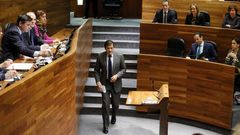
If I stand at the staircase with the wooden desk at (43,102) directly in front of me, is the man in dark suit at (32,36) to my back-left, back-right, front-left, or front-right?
front-right

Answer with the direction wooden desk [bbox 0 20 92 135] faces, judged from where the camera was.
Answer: facing the viewer and to the right of the viewer

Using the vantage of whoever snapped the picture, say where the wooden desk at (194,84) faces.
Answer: facing the viewer and to the left of the viewer

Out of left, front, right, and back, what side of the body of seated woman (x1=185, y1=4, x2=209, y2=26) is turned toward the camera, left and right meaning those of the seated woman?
front

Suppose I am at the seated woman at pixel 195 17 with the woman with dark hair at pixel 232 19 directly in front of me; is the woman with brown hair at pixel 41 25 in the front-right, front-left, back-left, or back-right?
back-right

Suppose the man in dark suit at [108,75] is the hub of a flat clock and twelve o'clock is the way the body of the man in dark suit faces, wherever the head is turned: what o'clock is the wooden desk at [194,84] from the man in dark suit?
The wooden desk is roughly at 9 o'clock from the man in dark suit.

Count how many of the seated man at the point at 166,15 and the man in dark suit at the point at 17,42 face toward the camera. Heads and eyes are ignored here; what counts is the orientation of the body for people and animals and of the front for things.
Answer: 1

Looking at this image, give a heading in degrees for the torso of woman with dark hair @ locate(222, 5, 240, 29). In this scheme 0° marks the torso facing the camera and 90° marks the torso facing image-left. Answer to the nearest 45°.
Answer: approximately 45°

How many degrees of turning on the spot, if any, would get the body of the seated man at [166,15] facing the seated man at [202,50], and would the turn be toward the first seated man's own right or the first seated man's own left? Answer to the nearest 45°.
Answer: approximately 45° to the first seated man's own left

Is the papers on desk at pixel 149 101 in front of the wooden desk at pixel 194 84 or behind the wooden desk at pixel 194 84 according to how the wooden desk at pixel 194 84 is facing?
in front

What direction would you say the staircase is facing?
toward the camera

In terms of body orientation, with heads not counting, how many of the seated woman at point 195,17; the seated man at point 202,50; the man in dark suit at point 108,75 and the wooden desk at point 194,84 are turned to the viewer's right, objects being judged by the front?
0

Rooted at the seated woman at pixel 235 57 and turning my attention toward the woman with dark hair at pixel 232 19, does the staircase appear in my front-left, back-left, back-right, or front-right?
front-left

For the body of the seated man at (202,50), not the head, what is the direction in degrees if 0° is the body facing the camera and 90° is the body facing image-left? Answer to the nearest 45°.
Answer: approximately 45°

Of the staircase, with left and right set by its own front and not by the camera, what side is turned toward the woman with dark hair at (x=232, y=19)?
left

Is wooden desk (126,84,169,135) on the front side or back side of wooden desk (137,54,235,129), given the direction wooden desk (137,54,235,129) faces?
on the front side

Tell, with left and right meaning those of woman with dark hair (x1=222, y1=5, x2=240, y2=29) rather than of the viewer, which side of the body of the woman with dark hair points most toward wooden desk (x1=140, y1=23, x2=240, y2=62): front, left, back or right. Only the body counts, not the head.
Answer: front

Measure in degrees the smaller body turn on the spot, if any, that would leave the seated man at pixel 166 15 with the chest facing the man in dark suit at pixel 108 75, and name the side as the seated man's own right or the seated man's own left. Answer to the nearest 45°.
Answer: approximately 45° to the seated man's own right

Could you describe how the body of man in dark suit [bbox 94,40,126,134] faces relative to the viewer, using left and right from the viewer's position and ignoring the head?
facing the viewer
